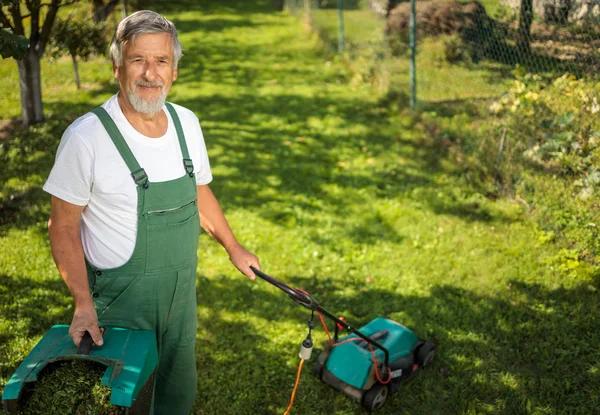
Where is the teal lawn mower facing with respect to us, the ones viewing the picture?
facing away from the viewer and to the right of the viewer

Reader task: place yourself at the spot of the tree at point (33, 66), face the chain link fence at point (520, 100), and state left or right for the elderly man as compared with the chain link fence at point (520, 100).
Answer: right

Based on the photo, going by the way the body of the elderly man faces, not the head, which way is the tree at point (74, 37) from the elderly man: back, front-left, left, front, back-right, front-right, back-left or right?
back-left

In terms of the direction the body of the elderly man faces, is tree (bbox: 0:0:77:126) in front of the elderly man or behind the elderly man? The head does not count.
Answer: behind

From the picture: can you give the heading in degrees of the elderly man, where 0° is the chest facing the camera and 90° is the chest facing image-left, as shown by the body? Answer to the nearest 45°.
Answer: approximately 315°
